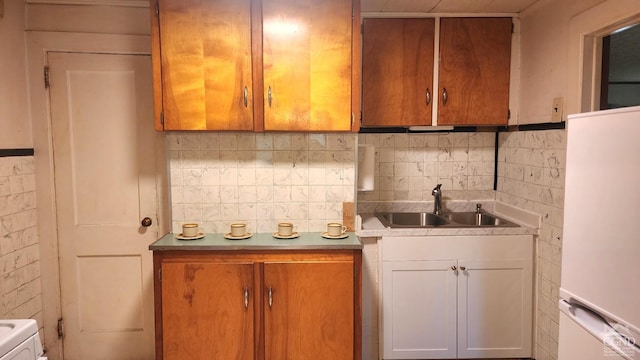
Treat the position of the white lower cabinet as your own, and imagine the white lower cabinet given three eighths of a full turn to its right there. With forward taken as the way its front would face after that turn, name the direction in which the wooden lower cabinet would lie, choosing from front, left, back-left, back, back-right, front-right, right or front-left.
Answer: left

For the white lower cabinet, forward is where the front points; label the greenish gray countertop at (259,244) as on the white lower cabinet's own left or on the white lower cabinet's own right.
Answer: on the white lower cabinet's own right

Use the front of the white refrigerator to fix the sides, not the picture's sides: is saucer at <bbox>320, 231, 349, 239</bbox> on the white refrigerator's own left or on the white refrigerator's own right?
on the white refrigerator's own right

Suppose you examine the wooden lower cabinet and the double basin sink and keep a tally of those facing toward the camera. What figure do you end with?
2

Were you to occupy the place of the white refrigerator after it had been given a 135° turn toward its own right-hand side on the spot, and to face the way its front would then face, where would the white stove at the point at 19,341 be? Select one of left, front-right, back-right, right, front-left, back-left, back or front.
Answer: back-left

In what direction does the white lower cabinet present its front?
toward the camera

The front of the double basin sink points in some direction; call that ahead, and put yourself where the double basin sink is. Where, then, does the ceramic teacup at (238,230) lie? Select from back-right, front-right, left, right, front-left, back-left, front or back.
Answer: front-right

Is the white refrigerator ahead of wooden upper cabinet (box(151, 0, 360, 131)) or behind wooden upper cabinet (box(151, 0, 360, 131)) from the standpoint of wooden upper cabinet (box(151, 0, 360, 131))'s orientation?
ahead

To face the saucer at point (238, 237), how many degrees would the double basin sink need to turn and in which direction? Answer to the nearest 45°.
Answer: approximately 45° to its right

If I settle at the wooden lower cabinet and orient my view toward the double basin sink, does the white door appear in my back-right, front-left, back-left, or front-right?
back-left

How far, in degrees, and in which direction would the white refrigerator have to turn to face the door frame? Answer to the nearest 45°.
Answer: approximately 45° to its right

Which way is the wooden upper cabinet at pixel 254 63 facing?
toward the camera

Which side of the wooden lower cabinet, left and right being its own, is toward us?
front

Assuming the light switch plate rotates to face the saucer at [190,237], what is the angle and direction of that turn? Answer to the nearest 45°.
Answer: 0° — it already faces it

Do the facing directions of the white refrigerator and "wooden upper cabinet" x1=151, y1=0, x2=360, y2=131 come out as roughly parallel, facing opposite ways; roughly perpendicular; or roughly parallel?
roughly perpendicular

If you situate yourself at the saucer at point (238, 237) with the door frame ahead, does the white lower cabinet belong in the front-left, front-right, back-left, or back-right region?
back-right

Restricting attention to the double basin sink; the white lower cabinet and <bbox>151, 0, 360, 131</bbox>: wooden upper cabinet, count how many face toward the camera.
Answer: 3
